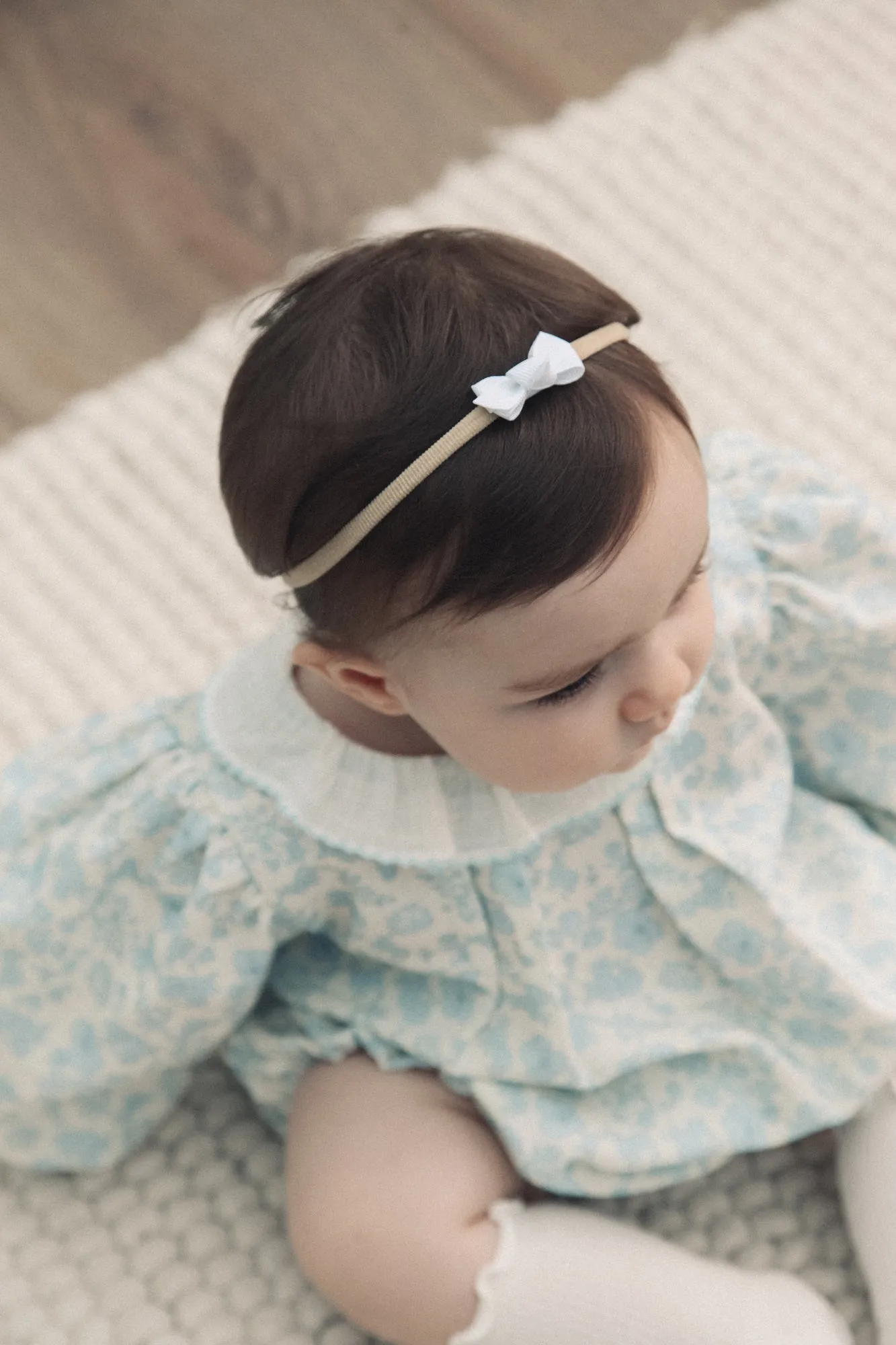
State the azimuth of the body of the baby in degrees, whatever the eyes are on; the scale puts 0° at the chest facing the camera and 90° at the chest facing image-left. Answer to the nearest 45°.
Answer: approximately 315°
